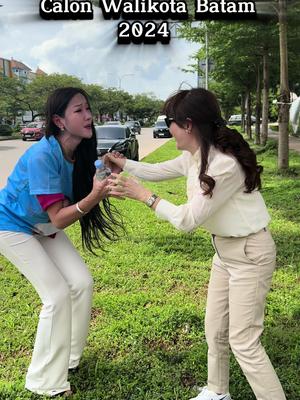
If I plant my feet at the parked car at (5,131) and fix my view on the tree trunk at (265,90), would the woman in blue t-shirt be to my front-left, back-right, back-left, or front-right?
front-right

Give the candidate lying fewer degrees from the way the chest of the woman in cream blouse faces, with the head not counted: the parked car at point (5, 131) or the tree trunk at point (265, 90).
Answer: the parked car

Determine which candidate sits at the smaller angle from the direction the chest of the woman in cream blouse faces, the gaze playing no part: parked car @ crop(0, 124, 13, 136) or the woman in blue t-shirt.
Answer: the woman in blue t-shirt

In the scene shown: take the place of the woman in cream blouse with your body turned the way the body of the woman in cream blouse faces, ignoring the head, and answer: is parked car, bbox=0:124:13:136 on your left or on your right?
on your right

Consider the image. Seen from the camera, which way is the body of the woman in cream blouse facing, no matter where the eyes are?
to the viewer's left

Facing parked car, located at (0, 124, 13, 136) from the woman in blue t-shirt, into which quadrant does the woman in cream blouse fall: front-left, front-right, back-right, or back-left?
back-right

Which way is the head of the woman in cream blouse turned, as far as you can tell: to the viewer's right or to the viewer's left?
to the viewer's left

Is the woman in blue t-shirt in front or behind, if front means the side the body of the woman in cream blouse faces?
in front

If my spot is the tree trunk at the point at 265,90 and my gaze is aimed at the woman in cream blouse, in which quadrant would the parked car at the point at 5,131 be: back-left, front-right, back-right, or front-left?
back-right

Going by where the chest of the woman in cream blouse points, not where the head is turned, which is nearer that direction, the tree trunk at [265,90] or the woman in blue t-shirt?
the woman in blue t-shirt
